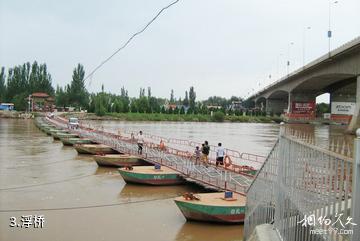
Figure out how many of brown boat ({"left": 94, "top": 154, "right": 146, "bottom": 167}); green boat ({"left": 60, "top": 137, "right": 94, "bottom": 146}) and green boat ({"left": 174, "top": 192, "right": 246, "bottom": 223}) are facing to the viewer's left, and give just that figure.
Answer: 3

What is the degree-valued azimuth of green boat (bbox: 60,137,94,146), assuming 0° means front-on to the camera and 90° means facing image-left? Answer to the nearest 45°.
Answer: approximately 90°

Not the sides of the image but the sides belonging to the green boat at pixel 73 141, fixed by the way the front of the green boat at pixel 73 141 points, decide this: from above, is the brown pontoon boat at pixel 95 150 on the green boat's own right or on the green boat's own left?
on the green boat's own left

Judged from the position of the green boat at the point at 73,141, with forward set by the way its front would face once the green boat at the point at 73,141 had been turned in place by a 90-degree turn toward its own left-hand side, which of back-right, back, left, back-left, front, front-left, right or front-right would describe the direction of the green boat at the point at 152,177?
front

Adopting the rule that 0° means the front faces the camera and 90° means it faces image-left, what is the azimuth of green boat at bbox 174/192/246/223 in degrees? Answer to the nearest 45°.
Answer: approximately 90°

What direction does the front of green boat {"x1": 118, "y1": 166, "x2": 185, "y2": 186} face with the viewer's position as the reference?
facing to the left of the viewer

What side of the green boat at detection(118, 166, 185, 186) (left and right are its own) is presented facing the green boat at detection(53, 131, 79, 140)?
right

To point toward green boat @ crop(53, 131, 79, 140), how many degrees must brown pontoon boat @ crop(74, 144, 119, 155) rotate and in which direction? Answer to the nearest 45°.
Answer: approximately 90° to its right

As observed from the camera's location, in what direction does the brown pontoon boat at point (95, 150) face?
facing to the left of the viewer

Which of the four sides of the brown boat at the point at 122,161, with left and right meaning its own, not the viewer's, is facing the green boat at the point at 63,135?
right

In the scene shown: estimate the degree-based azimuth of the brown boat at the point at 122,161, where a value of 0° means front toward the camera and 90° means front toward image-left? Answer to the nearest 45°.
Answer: approximately 90°
